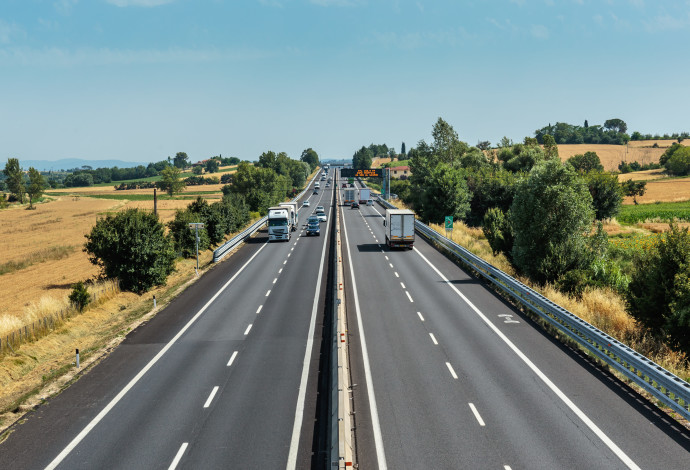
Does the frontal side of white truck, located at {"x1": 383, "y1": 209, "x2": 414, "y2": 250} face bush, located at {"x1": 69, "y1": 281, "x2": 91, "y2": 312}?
no

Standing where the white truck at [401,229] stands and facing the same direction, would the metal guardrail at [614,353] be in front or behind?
behind

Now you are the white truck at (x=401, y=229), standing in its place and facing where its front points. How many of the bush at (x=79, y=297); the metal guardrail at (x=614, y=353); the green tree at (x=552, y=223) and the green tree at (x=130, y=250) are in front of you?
0

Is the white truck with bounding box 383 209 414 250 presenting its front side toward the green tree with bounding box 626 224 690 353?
no

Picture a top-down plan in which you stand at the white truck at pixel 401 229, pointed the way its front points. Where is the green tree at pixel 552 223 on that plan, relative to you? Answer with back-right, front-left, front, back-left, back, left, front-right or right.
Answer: back-right

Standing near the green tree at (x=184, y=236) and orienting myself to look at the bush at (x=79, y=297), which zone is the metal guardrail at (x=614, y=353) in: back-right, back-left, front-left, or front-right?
front-left

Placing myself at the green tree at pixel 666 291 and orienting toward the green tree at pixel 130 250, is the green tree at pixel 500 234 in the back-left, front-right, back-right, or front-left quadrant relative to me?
front-right

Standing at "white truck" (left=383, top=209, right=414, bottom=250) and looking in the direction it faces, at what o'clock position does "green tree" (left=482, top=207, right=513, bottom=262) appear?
The green tree is roughly at 4 o'clock from the white truck.

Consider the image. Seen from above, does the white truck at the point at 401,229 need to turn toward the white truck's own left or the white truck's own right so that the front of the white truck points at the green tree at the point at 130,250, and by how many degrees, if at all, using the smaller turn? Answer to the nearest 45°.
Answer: approximately 135° to the white truck's own left

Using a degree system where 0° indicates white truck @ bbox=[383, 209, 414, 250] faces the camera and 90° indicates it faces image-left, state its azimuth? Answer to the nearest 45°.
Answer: approximately 180°

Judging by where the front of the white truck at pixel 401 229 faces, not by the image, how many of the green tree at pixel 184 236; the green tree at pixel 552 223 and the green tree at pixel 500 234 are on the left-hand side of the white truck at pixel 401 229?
1

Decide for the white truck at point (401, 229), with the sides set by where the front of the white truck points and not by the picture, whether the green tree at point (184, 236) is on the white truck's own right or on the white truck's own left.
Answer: on the white truck's own left
